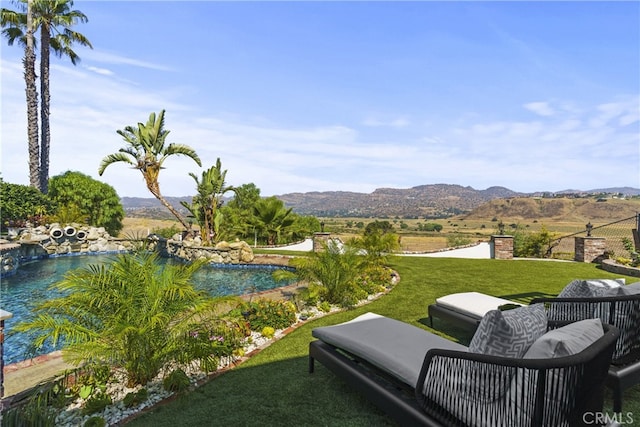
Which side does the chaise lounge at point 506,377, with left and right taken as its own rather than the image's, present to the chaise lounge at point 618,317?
right

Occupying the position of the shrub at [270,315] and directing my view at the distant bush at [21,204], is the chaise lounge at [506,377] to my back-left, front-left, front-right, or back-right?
back-left

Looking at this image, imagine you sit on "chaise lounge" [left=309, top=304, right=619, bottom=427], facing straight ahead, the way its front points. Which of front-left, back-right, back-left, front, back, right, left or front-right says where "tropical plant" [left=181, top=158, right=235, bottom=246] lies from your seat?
front

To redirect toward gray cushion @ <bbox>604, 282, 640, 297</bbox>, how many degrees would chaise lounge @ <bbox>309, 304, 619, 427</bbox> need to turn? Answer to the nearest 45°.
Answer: approximately 90° to its right

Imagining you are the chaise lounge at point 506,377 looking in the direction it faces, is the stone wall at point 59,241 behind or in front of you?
in front

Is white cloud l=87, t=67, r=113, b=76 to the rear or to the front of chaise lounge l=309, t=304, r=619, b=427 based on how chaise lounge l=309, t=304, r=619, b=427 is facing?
to the front

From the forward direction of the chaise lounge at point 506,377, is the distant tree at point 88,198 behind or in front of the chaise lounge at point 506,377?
in front

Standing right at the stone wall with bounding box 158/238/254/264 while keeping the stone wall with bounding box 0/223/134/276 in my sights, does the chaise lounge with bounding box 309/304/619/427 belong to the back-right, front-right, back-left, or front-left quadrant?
back-left

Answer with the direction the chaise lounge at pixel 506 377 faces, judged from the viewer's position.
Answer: facing away from the viewer and to the left of the viewer

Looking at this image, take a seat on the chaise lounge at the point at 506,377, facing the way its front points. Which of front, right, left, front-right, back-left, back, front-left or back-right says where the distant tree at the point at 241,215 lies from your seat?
front

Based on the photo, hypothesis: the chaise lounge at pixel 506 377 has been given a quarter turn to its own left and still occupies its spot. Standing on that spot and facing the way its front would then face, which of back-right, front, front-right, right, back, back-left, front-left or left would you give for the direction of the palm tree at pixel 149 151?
right

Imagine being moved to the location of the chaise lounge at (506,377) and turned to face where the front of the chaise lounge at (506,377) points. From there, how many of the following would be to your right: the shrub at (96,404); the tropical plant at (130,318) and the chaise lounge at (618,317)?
1

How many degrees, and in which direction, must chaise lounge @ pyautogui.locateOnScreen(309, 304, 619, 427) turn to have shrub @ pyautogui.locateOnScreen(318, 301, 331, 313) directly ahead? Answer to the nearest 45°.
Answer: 0° — it already faces it

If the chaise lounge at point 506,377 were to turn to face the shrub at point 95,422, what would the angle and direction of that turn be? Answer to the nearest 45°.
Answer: approximately 45° to its left

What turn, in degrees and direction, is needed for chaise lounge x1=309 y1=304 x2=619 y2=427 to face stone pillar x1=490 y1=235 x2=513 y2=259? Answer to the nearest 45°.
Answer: approximately 45° to its right
